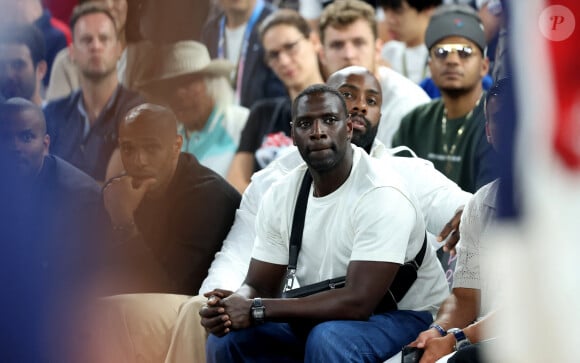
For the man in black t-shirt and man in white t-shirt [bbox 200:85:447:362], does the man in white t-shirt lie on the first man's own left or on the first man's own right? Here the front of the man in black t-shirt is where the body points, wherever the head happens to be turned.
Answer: on the first man's own left

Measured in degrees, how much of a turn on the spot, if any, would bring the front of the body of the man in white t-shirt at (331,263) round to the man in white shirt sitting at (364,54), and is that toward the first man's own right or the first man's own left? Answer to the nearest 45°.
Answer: approximately 135° to the first man's own right

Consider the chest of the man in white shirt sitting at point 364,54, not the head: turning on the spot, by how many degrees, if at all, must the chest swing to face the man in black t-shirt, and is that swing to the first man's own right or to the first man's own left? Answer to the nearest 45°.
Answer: approximately 45° to the first man's own right

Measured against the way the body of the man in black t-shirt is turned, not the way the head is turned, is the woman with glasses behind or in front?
behind

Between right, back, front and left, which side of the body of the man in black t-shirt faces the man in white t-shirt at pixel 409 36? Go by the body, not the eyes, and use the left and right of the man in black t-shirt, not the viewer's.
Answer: back

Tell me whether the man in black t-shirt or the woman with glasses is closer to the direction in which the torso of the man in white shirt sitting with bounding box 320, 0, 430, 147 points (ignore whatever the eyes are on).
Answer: the man in black t-shirt

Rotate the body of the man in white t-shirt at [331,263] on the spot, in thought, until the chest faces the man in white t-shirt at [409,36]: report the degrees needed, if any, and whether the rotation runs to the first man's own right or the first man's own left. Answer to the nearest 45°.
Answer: approximately 135° to the first man's own right

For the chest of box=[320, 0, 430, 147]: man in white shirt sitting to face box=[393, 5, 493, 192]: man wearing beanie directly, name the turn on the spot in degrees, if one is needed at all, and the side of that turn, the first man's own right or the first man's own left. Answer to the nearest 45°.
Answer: approximately 45° to the first man's own left
